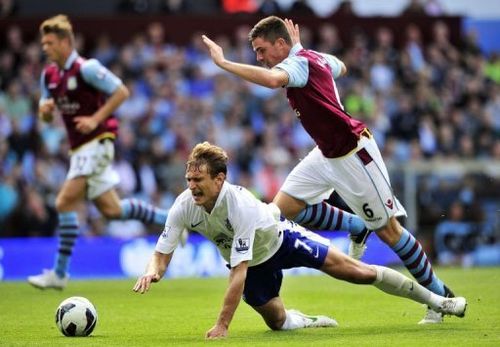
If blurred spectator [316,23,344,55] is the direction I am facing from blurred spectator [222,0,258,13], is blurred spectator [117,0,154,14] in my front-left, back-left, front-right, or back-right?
back-right

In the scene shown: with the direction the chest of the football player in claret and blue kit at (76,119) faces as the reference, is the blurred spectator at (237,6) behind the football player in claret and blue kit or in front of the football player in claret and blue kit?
behind

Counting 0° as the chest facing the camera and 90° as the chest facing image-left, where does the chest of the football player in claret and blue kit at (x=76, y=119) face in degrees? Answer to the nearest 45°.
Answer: approximately 45°

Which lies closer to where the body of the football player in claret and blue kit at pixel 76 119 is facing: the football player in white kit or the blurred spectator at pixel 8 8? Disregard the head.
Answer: the football player in white kit

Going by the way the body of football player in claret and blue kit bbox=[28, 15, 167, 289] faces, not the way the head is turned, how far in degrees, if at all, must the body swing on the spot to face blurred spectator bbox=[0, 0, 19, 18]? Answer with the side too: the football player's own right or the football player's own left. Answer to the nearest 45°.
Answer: approximately 135° to the football player's own right

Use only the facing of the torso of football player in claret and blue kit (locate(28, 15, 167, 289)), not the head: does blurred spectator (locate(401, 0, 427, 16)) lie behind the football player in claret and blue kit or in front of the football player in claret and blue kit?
behind

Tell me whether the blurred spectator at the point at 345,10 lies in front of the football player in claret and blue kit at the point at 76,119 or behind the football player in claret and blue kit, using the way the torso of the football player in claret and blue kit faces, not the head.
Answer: behind

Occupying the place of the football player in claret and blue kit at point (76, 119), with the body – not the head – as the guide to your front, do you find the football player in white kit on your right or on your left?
on your left

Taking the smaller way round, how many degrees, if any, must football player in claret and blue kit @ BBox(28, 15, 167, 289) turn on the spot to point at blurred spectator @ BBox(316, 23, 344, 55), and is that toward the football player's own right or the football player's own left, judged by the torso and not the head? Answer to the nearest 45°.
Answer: approximately 180°

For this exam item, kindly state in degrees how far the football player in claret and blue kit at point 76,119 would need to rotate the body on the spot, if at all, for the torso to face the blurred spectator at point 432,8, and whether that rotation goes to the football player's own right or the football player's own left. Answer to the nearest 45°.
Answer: approximately 180°
